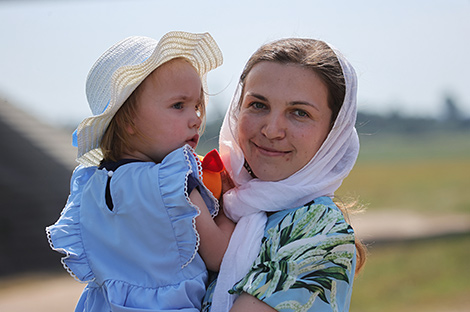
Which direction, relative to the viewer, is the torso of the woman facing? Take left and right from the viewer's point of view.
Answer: facing the viewer and to the left of the viewer

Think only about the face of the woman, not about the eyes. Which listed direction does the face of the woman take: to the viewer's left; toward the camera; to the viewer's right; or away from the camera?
toward the camera
